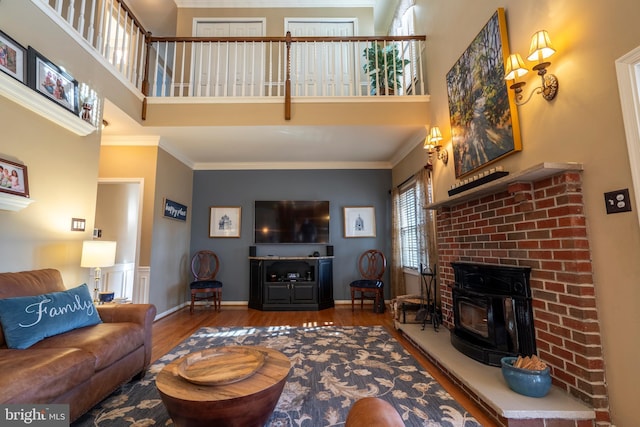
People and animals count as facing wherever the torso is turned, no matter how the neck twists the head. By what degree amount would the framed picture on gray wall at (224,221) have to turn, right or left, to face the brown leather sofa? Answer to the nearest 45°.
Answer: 0° — it already faces it

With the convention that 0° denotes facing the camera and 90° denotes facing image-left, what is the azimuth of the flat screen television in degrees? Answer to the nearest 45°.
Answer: approximately 0°

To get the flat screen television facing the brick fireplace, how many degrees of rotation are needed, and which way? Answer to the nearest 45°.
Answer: approximately 45° to its left

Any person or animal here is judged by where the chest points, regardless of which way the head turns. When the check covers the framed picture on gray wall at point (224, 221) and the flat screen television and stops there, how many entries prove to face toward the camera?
2

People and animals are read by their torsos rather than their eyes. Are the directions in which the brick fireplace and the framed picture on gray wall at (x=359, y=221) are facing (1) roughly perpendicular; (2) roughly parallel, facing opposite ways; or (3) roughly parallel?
roughly perpendicular
